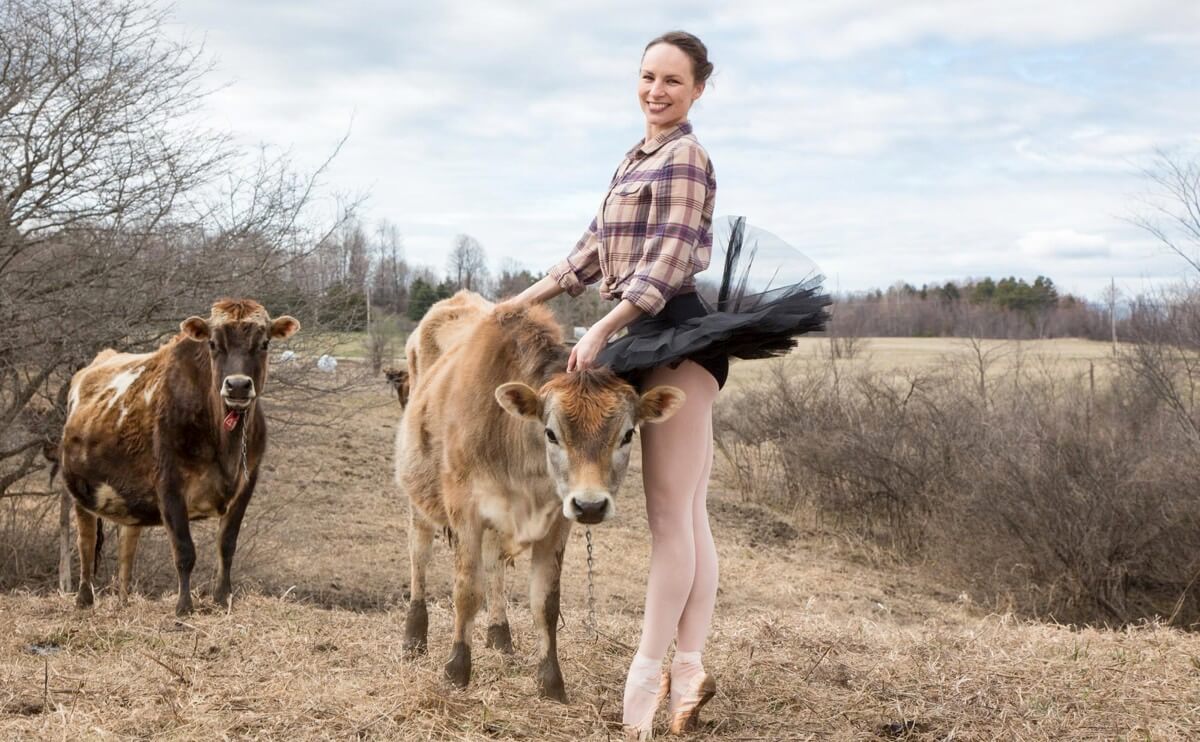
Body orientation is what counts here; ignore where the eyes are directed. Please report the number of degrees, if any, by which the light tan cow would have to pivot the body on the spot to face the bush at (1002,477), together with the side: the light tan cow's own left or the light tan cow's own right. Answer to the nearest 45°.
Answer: approximately 90° to the light tan cow's own left

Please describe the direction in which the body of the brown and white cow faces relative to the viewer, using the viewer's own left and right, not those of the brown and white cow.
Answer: facing the viewer and to the right of the viewer

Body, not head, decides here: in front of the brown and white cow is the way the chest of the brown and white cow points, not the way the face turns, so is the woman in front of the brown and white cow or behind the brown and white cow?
in front

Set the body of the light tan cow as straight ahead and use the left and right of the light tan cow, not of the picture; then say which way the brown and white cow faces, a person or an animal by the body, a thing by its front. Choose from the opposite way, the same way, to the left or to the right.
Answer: the same way

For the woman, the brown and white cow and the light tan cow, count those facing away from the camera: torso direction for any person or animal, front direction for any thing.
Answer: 0

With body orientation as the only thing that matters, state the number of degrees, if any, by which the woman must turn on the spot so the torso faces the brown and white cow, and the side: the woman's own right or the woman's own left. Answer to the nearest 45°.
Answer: approximately 90° to the woman's own right

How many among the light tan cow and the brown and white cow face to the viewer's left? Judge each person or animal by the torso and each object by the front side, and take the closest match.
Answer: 0

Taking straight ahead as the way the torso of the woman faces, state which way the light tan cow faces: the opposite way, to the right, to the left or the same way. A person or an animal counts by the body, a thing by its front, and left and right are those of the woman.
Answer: to the left
